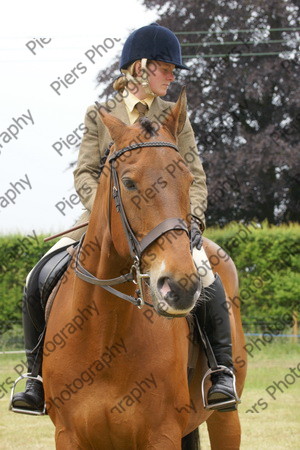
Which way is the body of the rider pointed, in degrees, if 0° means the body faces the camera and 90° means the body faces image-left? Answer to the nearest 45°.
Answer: approximately 0°

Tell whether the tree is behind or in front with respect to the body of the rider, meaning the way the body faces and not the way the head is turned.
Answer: behind
